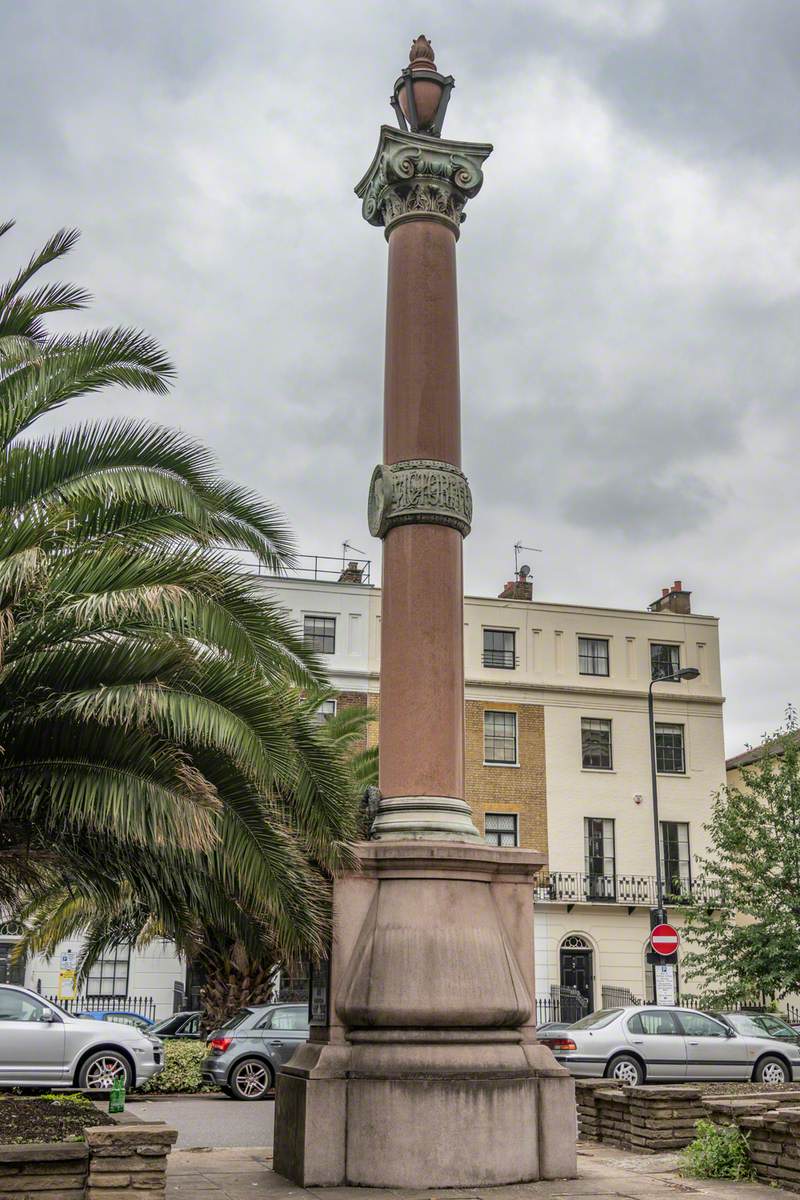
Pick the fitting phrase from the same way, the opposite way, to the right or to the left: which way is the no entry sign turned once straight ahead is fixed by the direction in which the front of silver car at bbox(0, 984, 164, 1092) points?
to the right

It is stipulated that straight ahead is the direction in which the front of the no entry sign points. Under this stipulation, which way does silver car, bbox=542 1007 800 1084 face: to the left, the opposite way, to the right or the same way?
to the left

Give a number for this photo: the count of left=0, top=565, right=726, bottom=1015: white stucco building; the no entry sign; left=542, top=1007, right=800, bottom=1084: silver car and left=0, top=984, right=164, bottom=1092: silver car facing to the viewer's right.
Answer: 2

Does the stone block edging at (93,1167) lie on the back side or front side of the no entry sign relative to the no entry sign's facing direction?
on the front side

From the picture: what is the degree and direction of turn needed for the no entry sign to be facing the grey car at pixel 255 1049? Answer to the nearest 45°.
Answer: approximately 45° to its right

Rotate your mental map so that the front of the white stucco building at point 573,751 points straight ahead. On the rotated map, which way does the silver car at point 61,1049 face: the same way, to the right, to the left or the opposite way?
to the left

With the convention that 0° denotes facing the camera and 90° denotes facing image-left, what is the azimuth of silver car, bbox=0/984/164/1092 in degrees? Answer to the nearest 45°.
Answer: approximately 270°

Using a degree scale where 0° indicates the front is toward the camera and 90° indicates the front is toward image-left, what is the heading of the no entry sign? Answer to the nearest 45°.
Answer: approximately 0°

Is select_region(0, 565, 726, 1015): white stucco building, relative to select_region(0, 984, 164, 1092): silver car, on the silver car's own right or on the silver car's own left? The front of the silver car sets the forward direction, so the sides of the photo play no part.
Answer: on the silver car's own left

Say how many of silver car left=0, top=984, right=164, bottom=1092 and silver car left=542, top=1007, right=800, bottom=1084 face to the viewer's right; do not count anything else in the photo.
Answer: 2

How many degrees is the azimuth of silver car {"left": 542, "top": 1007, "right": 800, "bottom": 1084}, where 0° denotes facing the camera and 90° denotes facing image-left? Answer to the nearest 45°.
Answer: approximately 270°

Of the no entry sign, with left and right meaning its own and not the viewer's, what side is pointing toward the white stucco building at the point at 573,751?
back

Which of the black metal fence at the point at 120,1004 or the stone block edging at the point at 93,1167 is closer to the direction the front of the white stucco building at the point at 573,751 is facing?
the stone block edging

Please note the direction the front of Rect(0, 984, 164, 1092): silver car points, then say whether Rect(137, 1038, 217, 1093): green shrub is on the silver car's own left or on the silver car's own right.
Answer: on the silver car's own left
